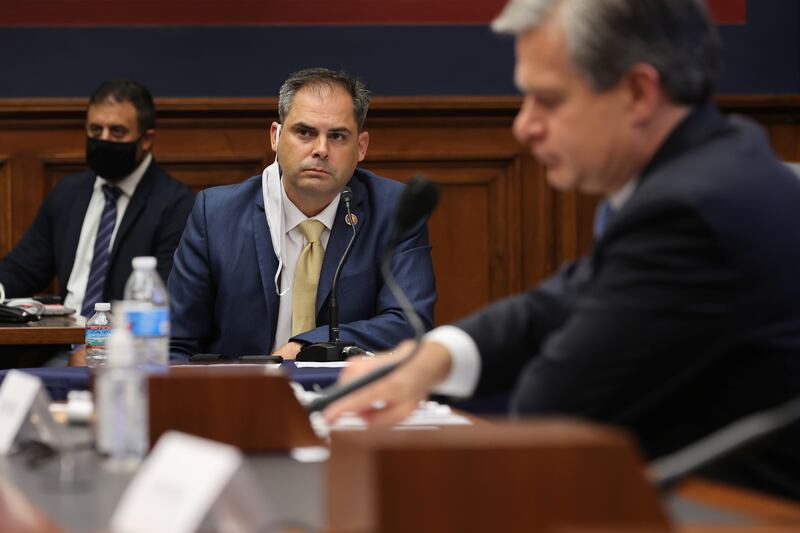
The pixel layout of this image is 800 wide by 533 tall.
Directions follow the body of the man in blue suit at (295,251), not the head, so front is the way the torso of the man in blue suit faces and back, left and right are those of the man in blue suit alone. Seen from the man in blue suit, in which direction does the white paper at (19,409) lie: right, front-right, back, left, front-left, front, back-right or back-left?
front

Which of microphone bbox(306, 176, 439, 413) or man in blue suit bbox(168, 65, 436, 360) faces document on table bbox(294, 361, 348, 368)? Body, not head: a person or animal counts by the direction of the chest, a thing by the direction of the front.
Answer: the man in blue suit

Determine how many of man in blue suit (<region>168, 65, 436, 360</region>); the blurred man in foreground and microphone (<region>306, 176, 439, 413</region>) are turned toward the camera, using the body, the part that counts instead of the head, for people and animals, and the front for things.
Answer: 1

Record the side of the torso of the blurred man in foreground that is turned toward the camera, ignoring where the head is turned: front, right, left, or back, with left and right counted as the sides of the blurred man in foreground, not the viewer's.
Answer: left

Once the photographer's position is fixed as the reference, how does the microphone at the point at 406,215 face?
facing to the right of the viewer

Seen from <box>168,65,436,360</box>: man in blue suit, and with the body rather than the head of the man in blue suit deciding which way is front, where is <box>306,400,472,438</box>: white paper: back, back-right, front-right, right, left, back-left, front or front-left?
front

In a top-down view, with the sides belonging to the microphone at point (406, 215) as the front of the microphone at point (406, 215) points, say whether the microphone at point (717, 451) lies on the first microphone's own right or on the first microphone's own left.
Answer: on the first microphone's own right

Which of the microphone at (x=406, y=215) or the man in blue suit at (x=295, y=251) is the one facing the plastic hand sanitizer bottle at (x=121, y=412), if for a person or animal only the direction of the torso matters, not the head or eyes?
the man in blue suit

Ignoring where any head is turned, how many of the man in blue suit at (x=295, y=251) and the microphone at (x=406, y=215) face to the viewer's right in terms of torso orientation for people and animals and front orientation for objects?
1

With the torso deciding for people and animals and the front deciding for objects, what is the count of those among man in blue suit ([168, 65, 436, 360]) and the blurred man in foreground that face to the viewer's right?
0

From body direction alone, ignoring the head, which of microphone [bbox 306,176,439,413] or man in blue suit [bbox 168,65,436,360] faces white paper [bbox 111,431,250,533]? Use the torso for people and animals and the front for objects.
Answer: the man in blue suit

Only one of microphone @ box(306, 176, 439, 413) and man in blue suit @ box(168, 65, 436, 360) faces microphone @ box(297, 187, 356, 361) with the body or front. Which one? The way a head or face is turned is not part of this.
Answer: the man in blue suit

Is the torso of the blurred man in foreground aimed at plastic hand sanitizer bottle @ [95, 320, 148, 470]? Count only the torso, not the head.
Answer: yes

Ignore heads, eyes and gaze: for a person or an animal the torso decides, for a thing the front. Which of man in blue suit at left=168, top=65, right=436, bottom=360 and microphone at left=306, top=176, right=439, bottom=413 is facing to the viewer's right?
the microphone

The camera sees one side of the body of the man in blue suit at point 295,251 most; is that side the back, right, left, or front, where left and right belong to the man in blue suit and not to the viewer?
front
